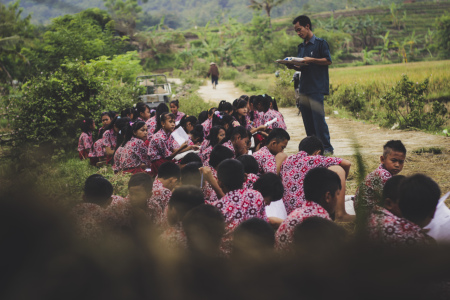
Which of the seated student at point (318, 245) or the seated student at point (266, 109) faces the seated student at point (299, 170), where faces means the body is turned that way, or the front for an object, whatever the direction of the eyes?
the seated student at point (318, 245)

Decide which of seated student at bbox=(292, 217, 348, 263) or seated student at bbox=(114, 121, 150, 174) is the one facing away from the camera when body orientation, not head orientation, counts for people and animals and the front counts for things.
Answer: seated student at bbox=(292, 217, 348, 263)

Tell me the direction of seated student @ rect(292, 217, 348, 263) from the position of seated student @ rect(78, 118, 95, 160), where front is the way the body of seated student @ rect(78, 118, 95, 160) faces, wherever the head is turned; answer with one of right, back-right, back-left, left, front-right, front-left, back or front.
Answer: right

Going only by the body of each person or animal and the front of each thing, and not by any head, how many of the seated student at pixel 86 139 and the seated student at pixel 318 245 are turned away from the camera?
1

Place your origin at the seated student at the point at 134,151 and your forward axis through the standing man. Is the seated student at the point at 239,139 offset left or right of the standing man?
right

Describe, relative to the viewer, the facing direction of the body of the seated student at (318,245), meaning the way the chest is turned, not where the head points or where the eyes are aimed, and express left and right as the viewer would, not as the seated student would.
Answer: facing away from the viewer

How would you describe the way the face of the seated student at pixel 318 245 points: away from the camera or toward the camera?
away from the camera

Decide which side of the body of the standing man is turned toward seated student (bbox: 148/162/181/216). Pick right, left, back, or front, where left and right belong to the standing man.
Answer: front

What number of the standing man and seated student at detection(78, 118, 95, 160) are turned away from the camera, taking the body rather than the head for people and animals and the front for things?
0

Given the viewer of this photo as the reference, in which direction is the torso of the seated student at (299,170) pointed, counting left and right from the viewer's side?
facing away from the viewer and to the right of the viewer

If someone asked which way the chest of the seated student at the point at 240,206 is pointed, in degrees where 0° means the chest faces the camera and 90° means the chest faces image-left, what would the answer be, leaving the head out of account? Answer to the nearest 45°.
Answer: approximately 180°

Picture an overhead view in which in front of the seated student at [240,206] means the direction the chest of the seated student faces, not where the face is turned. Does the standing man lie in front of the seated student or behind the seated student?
in front
